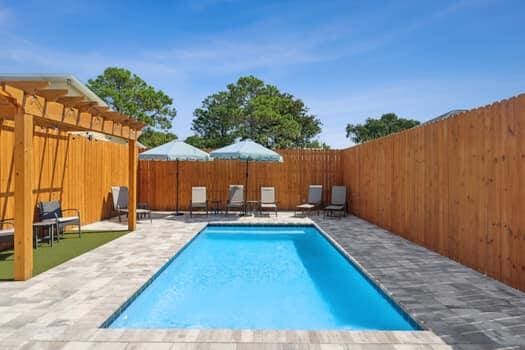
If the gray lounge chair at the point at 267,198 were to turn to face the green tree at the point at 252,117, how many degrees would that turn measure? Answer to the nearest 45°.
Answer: approximately 180°

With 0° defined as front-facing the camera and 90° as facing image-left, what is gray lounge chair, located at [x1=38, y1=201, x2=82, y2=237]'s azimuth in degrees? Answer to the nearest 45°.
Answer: approximately 315°

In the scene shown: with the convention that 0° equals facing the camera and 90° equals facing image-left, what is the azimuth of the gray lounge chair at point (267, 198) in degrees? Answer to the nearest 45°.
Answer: approximately 0°

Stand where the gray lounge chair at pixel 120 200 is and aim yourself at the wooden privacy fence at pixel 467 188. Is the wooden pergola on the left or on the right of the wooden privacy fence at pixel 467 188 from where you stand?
right

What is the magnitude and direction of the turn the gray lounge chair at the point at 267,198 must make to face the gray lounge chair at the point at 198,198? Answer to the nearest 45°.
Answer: approximately 90° to its right

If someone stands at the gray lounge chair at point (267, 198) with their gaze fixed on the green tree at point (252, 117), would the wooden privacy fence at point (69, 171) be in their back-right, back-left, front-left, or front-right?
back-left

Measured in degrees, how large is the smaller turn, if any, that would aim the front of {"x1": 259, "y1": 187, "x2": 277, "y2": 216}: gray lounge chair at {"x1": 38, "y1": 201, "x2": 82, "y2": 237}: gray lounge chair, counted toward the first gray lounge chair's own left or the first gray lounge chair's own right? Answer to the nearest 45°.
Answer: approximately 45° to the first gray lounge chair's own right

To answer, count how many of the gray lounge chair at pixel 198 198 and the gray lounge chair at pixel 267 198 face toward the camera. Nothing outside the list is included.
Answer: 2

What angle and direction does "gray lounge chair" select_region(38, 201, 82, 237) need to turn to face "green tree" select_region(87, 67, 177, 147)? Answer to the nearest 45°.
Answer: approximately 135° to its left
